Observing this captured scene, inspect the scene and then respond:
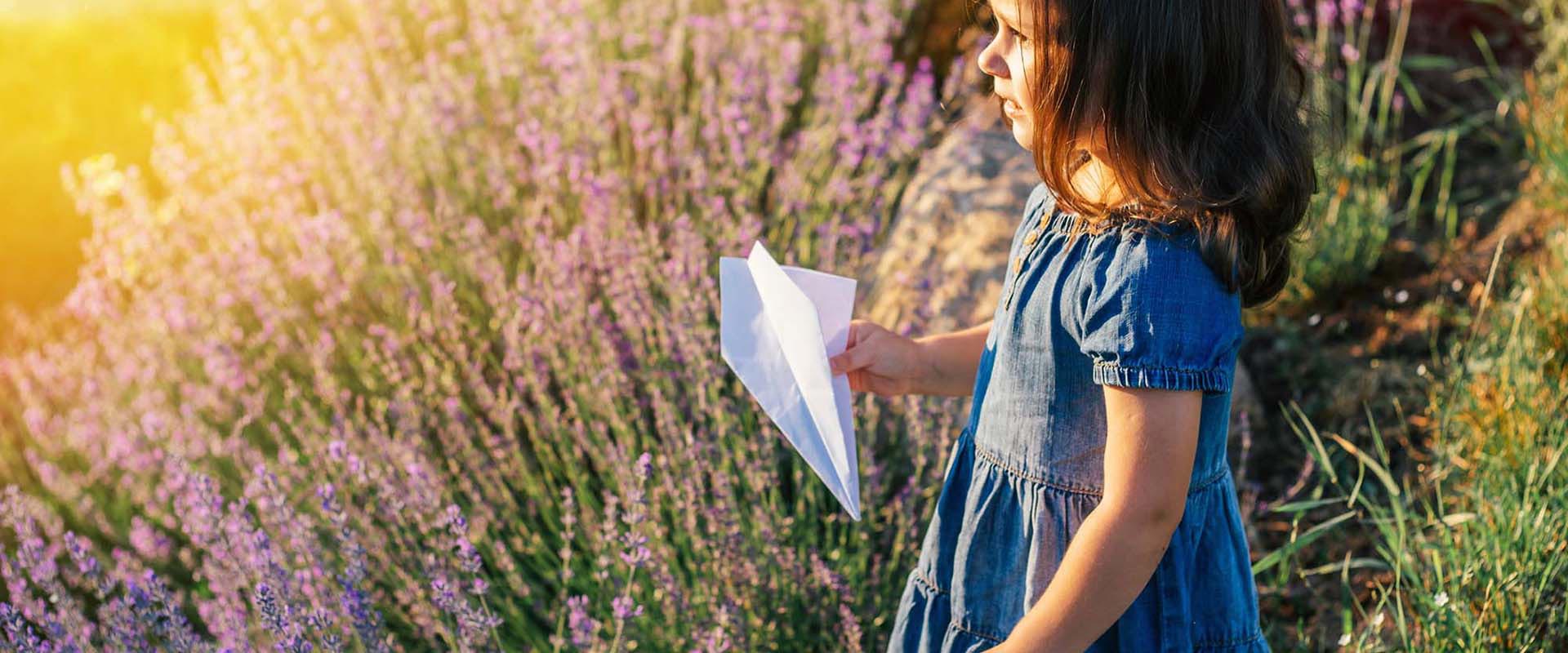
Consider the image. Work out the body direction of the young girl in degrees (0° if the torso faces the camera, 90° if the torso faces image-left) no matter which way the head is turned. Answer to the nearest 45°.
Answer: approximately 90°

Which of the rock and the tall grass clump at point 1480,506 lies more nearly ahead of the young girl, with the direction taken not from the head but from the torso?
the rock

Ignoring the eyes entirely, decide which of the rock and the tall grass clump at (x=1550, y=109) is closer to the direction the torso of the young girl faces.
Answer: the rock

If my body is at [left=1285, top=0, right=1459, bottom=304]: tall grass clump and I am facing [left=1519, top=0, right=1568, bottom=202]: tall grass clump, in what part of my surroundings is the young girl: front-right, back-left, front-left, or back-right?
back-right

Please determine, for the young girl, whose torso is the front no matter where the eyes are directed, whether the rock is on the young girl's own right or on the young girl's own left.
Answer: on the young girl's own right
